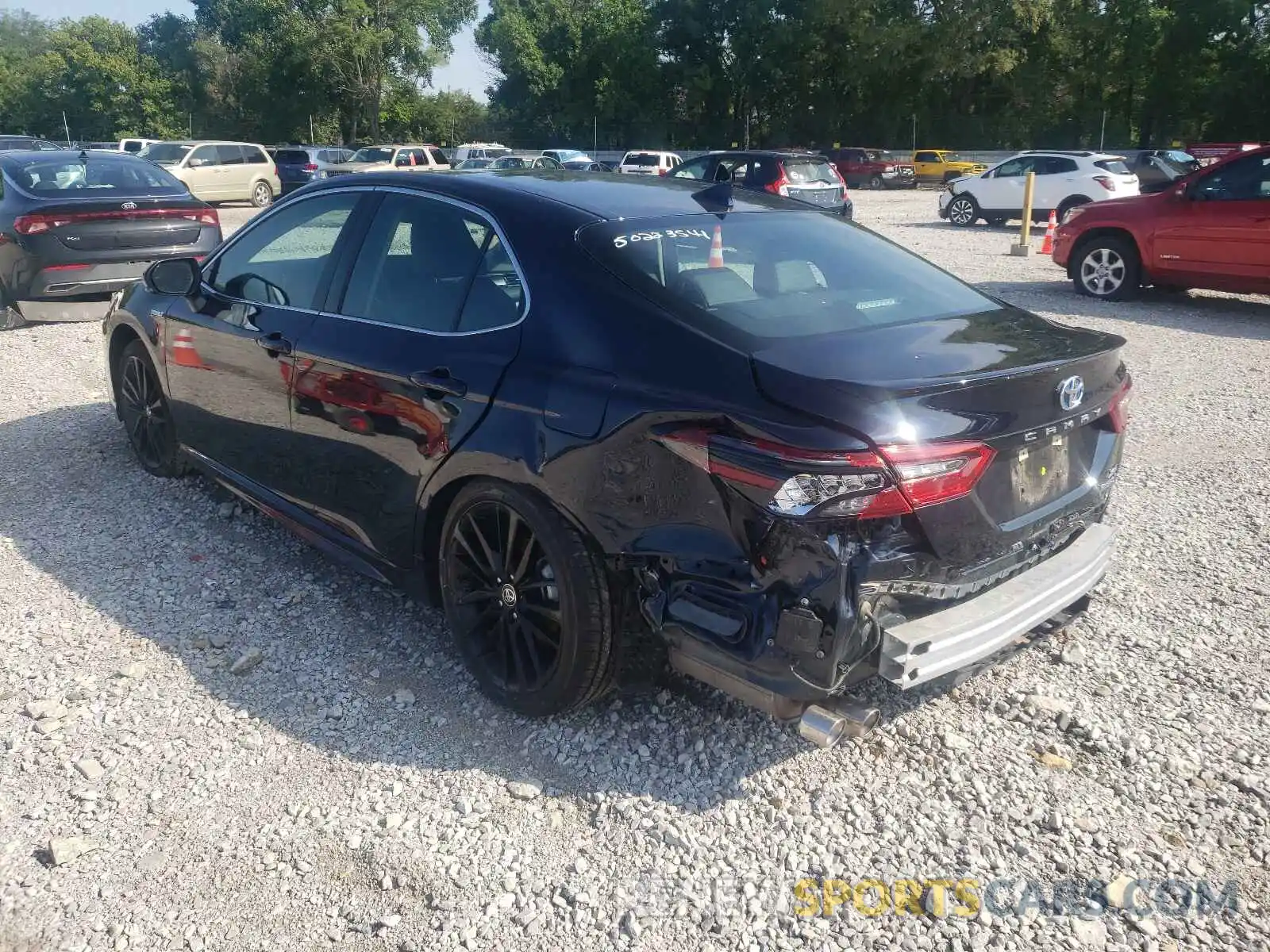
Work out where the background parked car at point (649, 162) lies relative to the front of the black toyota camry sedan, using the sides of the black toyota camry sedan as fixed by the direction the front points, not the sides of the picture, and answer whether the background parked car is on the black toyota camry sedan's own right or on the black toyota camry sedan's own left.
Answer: on the black toyota camry sedan's own right

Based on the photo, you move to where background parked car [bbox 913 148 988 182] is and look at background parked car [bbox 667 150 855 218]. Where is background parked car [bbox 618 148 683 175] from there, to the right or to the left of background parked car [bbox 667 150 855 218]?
right

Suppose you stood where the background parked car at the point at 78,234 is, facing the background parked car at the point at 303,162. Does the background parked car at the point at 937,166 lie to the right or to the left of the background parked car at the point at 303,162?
right

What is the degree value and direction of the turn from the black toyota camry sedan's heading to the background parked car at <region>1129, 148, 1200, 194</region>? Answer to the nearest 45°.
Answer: approximately 90° to its right

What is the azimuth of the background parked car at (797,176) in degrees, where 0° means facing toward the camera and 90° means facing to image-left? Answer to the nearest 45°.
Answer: approximately 135°

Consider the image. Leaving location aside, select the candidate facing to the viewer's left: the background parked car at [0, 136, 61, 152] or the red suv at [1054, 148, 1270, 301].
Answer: the red suv

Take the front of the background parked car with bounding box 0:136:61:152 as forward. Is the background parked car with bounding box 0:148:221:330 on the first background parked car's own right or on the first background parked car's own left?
on the first background parked car's own right

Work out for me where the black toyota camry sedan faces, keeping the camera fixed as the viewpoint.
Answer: facing away from the viewer and to the left of the viewer

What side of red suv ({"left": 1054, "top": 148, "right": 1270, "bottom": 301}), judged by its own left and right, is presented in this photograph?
left

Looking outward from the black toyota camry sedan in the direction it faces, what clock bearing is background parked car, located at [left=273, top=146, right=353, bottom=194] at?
The background parked car is roughly at 1 o'clock from the black toyota camry sedan.

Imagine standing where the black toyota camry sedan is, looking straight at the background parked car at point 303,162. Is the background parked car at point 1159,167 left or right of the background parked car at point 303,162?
right
